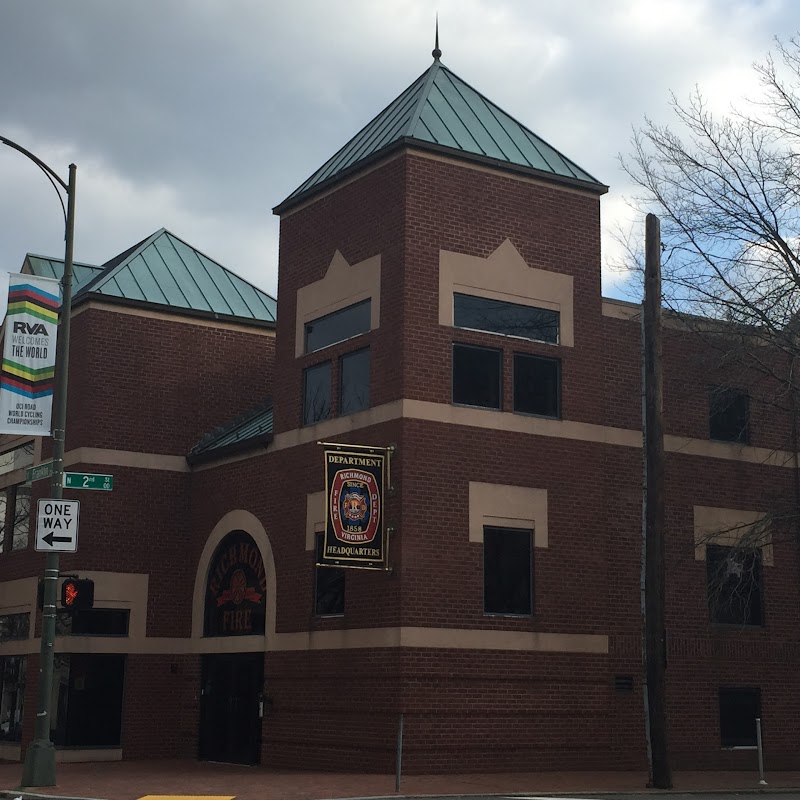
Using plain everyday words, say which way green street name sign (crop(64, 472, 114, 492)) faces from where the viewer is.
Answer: facing the viewer

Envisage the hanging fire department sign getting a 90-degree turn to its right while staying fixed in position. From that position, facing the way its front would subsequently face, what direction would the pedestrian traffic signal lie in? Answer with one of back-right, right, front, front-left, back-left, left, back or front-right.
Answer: front

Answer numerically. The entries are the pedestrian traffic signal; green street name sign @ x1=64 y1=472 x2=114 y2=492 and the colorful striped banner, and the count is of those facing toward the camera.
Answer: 3

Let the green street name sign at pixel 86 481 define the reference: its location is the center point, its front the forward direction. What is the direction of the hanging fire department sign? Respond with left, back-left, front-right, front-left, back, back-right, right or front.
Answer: left

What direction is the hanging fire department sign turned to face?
toward the camera

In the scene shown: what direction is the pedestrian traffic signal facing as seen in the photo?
toward the camera

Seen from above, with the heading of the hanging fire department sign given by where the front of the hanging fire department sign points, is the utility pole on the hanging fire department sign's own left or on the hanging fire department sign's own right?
on the hanging fire department sign's own left

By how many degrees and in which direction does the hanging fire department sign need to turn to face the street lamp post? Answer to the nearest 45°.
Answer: approximately 90° to its right

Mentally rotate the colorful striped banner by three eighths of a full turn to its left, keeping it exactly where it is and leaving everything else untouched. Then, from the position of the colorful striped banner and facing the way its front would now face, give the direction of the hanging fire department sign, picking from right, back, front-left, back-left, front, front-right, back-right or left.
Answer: front-right

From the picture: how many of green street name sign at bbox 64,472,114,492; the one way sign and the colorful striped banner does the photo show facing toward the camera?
3

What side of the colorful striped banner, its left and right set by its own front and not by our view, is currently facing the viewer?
front
